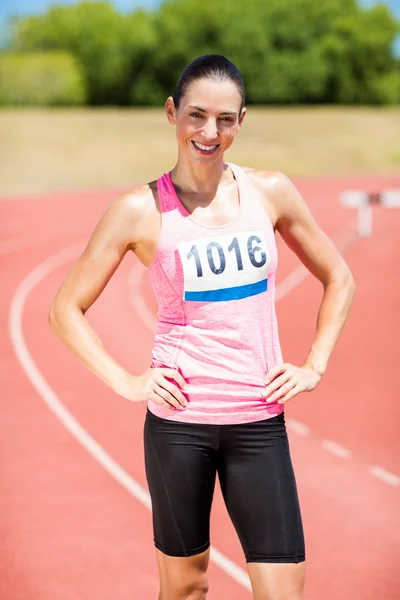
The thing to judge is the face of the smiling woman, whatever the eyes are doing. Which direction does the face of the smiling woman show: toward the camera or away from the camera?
toward the camera

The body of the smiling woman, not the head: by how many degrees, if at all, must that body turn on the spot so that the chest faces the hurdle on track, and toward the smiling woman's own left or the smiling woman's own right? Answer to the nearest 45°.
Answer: approximately 180°

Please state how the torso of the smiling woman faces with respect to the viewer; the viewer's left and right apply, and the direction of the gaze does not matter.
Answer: facing the viewer
